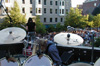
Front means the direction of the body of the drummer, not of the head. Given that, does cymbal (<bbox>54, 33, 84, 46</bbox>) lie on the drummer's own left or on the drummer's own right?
on the drummer's own right

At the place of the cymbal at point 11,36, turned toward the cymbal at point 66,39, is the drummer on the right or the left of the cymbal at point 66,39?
right

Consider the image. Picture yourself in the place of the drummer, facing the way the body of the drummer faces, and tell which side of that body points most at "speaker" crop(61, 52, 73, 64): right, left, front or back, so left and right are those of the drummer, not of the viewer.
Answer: right

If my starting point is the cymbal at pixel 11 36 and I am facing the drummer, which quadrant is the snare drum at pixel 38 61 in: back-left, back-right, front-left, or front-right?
front-right

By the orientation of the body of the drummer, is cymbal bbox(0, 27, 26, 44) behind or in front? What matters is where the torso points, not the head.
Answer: in front
